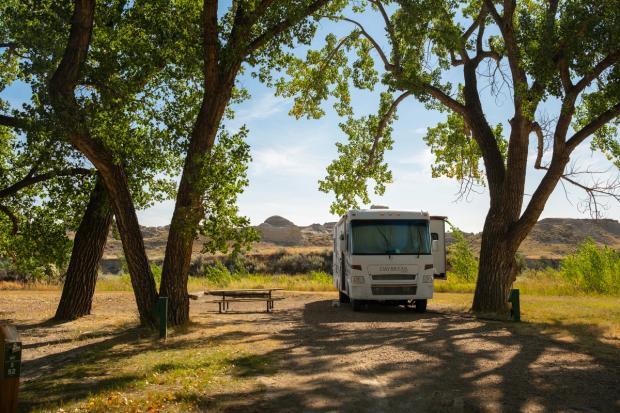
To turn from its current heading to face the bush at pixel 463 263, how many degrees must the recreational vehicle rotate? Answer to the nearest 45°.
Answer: approximately 180°

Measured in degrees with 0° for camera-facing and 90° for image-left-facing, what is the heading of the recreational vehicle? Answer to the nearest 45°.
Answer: approximately 0°

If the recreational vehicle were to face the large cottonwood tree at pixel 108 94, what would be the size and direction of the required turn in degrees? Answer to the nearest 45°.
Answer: approximately 45° to its right

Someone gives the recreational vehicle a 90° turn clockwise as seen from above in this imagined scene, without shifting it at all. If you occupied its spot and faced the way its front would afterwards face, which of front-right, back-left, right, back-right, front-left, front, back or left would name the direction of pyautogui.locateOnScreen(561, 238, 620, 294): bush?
back-right

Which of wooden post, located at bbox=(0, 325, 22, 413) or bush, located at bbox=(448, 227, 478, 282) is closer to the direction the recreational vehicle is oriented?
the wooden post

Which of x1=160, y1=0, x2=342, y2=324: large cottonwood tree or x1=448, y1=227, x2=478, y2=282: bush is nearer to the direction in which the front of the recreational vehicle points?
the large cottonwood tree

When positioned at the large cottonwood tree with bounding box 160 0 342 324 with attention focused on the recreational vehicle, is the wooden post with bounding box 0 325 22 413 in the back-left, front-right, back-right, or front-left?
back-right

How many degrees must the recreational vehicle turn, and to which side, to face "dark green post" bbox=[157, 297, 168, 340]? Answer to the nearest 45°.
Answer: approximately 45° to its right

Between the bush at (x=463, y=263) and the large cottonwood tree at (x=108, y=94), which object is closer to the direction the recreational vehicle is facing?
the large cottonwood tree

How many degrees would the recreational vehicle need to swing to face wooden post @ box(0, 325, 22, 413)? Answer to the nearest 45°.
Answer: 0° — it already faces it
